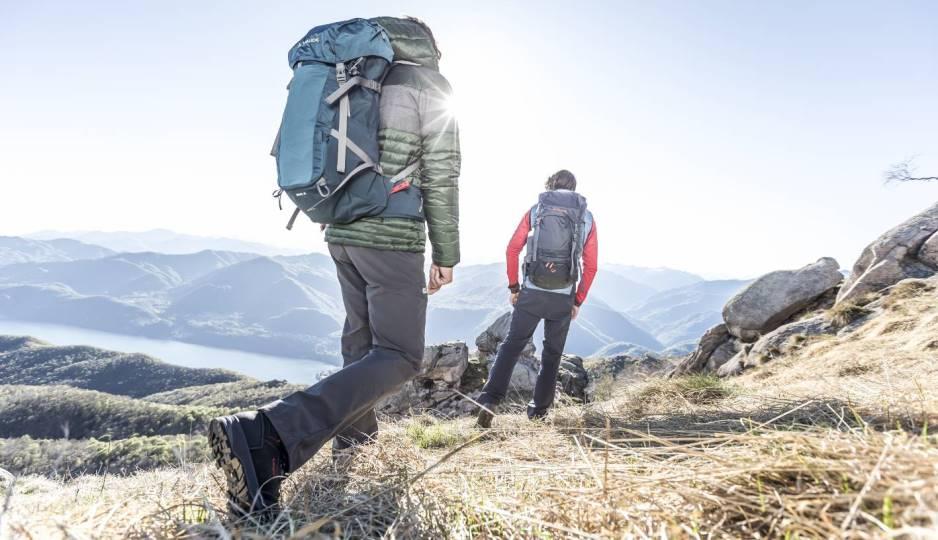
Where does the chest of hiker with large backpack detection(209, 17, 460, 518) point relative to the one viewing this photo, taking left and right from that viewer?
facing away from the viewer and to the right of the viewer

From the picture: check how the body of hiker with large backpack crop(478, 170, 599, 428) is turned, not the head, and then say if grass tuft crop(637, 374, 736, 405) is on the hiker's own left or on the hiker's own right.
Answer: on the hiker's own right

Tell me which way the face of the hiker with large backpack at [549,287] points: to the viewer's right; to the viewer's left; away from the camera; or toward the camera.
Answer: away from the camera

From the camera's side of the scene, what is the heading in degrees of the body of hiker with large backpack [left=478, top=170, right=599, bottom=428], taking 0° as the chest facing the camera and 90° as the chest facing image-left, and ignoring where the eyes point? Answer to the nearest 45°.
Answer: approximately 180°

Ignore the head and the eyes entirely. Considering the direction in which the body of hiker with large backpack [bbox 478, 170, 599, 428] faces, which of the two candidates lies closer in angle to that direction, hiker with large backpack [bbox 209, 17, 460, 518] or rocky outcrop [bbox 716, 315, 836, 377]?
the rocky outcrop

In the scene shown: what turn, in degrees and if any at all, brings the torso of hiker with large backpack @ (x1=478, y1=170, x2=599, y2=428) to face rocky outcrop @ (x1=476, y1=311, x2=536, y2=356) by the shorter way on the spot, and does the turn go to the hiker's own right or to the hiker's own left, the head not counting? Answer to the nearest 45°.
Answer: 0° — they already face it
